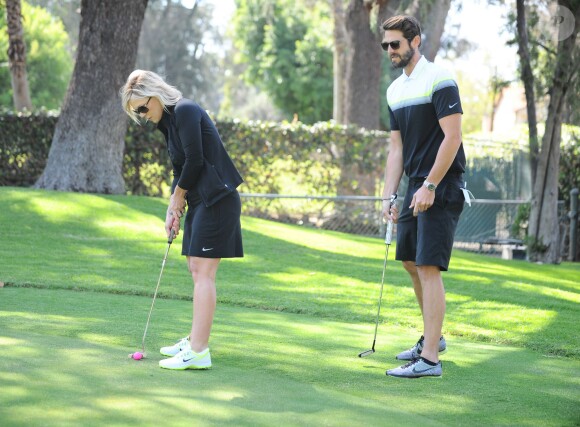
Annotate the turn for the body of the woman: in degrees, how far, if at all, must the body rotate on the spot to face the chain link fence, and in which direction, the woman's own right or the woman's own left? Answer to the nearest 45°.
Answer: approximately 90° to the woman's own right

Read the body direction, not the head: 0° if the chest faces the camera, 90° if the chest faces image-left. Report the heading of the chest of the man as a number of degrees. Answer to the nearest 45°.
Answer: approximately 45°

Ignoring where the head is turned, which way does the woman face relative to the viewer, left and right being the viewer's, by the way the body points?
facing to the left of the viewer

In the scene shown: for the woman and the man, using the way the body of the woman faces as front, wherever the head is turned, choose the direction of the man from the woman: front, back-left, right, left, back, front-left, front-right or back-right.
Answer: back

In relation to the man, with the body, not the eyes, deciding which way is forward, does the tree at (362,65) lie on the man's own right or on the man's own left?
on the man's own right
